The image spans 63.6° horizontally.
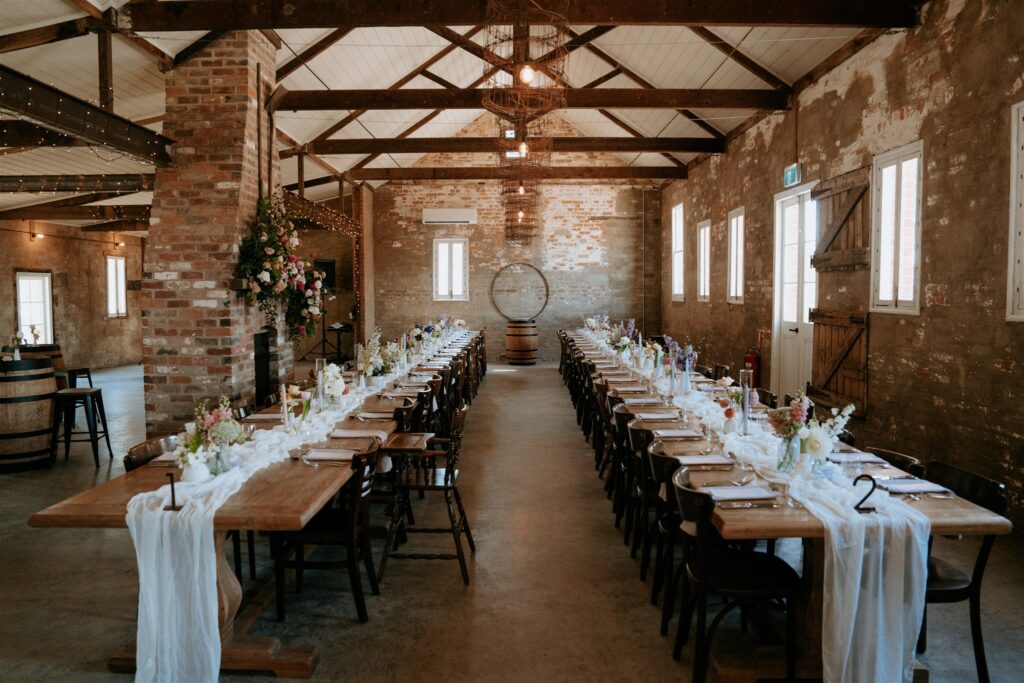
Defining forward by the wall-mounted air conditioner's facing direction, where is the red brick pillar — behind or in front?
in front

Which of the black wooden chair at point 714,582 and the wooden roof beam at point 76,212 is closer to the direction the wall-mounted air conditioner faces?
the black wooden chair

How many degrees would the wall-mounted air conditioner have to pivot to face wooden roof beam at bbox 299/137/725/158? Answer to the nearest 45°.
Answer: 0° — it already faces it

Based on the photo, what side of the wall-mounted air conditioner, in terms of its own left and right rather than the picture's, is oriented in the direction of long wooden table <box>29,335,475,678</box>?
front

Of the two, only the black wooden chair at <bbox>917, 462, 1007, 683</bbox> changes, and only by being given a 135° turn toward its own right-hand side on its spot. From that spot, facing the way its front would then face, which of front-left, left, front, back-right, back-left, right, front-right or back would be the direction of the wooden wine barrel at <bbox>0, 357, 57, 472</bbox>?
left

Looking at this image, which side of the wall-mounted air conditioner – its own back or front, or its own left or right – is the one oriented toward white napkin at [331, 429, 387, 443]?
front

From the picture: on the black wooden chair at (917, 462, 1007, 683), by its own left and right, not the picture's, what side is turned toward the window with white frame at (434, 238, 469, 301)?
right

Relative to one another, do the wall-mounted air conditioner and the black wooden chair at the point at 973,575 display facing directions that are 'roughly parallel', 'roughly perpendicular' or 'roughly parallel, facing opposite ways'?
roughly perpendicular

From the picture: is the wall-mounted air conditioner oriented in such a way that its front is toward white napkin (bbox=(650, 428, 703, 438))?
yes

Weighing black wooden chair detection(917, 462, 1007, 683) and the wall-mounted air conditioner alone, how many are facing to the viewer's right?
0

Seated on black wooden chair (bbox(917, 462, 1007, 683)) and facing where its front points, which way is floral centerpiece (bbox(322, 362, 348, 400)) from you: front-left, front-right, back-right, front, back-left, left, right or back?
front-right

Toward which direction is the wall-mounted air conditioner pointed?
toward the camera

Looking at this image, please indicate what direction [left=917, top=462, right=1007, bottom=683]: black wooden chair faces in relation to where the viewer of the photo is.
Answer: facing the viewer and to the left of the viewer

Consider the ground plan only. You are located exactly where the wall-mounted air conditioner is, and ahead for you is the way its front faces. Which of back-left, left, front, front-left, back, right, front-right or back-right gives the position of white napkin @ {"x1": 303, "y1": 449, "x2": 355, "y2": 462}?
front

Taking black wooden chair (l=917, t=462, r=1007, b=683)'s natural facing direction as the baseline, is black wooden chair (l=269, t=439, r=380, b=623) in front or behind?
in front

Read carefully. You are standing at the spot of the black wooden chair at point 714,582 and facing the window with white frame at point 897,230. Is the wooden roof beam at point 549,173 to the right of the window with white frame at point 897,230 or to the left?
left

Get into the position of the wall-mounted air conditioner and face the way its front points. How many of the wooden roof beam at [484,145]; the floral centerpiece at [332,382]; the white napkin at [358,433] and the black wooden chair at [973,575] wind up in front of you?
4
